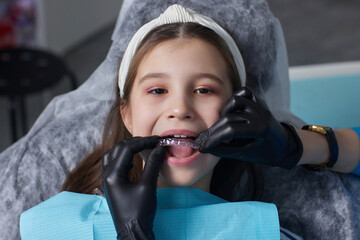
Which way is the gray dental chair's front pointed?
toward the camera

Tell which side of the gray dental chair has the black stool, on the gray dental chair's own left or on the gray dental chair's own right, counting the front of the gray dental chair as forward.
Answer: on the gray dental chair's own right

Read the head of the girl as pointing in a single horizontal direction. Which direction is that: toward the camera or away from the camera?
toward the camera
